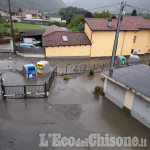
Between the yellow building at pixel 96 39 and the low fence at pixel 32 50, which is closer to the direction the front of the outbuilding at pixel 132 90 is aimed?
the low fence

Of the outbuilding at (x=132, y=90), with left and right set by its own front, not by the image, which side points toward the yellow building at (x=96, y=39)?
right

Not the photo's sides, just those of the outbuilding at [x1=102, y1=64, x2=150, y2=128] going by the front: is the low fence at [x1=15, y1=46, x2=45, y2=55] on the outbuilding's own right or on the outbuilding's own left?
on the outbuilding's own right

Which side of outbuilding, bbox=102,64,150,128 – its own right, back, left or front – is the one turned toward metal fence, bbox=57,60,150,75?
right

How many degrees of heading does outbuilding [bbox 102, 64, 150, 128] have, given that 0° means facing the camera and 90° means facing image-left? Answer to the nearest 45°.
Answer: approximately 45°
